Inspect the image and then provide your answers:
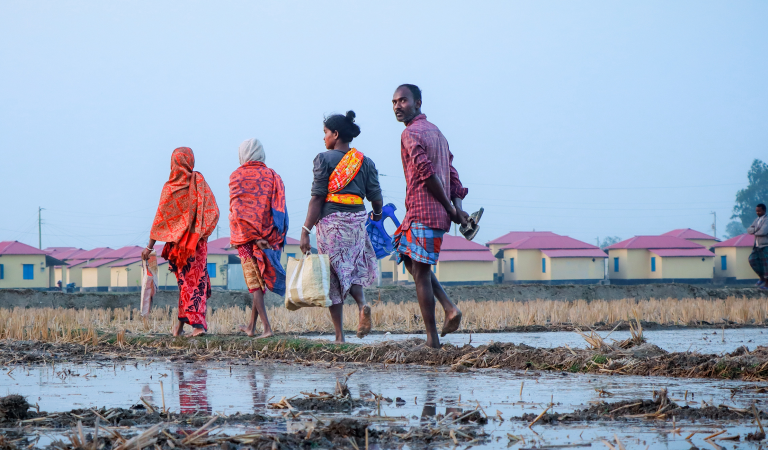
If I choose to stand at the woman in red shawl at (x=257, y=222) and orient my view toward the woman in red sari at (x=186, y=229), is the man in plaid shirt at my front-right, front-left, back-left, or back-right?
back-left

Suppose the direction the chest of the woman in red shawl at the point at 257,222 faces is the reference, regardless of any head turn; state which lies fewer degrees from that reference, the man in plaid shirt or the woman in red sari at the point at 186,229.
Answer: the woman in red sari

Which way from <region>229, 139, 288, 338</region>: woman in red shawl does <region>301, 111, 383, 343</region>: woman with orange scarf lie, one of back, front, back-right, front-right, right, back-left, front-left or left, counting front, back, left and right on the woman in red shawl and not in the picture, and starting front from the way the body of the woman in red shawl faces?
back

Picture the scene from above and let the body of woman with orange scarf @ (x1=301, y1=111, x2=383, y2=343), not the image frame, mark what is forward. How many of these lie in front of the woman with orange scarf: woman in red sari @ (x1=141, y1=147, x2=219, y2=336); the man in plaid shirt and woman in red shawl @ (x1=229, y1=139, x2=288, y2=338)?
2

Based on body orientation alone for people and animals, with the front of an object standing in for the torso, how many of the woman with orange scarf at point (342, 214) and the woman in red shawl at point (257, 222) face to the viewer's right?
0

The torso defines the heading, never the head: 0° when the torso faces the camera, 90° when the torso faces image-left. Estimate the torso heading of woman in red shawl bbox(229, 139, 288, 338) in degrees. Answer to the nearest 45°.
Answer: approximately 135°

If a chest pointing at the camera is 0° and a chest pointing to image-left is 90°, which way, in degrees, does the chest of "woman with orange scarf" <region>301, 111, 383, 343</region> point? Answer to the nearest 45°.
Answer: approximately 135°

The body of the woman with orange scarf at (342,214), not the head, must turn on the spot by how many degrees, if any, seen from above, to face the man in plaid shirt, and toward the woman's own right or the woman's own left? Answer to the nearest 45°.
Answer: approximately 180°

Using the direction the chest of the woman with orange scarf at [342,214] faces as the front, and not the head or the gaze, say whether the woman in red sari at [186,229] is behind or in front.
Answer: in front

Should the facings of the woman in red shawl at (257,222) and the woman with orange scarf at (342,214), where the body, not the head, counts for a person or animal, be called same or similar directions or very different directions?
same or similar directions

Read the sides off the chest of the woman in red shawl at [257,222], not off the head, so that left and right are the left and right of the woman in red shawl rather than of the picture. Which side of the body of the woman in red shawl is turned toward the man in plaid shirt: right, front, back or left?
back

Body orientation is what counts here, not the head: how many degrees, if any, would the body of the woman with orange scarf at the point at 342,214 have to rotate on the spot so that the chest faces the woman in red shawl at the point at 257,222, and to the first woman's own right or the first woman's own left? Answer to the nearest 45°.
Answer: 0° — they already face them

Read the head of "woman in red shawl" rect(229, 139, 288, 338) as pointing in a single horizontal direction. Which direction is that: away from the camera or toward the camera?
away from the camera
